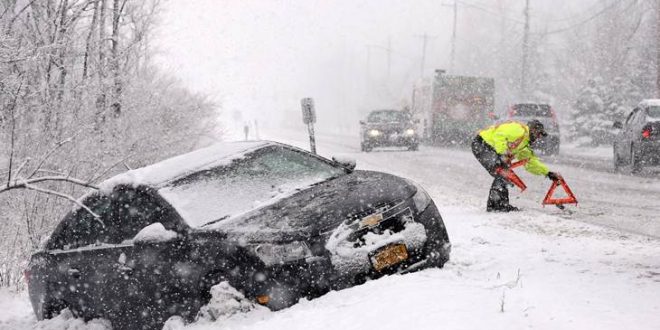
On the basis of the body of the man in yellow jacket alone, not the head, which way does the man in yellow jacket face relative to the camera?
to the viewer's right

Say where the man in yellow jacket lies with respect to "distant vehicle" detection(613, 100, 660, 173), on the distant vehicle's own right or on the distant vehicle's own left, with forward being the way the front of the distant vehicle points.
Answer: on the distant vehicle's own left

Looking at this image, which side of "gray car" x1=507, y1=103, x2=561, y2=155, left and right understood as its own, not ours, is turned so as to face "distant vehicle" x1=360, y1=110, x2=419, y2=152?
left

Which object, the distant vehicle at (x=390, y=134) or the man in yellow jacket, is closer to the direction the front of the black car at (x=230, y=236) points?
the man in yellow jacket

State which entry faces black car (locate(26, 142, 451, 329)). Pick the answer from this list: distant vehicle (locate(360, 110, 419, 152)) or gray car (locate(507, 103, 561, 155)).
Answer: the distant vehicle

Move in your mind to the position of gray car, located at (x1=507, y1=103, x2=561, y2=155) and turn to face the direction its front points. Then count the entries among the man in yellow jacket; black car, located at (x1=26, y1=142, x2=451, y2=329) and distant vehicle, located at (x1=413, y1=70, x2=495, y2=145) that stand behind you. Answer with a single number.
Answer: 2

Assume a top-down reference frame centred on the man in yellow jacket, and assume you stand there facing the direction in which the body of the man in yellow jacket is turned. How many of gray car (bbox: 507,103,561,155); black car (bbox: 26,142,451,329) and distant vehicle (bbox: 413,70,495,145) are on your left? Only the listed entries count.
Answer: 2

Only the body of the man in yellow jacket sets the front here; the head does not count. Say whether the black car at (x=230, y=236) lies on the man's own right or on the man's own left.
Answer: on the man's own right

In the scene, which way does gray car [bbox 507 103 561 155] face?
away from the camera
